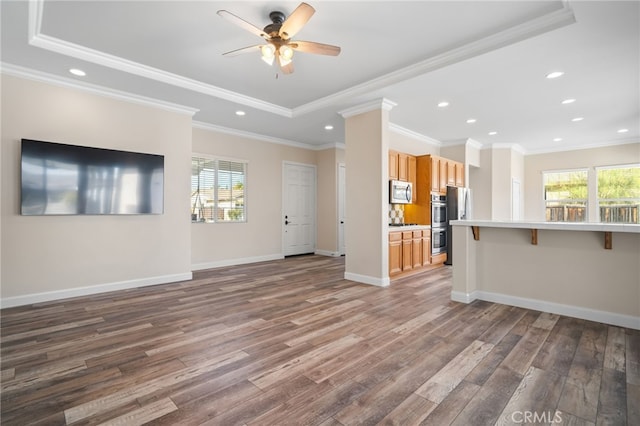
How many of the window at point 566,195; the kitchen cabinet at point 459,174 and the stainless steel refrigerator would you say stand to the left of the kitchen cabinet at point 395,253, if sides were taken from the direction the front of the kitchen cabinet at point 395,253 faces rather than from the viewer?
3

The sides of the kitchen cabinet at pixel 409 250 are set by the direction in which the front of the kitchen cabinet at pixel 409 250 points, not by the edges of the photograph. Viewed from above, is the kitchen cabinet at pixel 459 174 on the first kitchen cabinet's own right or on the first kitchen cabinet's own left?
on the first kitchen cabinet's own left

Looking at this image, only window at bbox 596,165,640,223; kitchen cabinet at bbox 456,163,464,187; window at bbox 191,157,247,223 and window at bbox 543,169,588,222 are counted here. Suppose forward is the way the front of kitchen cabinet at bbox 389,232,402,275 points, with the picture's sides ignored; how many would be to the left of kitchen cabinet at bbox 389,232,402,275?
3

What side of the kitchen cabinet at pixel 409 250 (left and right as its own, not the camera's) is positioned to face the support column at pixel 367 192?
right

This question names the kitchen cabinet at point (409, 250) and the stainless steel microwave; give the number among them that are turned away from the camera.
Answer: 0

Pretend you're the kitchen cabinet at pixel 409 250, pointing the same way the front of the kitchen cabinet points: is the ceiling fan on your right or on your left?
on your right

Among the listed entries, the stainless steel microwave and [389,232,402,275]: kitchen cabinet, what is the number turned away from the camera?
0

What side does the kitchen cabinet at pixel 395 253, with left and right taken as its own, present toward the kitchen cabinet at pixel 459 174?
left

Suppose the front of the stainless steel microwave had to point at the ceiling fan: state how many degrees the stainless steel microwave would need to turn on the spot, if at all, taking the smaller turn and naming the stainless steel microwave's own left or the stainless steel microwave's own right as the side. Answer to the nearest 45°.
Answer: approximately 45° to the stainless steel microwave's own right

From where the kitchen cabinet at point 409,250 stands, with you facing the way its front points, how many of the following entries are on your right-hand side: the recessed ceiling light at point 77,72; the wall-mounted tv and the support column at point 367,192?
3

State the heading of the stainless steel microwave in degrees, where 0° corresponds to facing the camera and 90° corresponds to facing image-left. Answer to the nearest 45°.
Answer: approximately 315°
